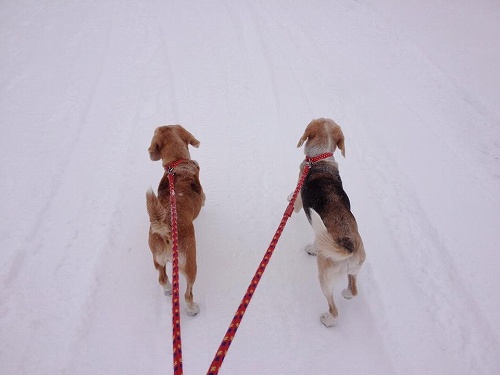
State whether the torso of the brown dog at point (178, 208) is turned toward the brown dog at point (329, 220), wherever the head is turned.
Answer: no

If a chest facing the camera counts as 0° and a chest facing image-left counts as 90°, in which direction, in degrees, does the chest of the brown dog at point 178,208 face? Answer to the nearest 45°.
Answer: approximately 180°
